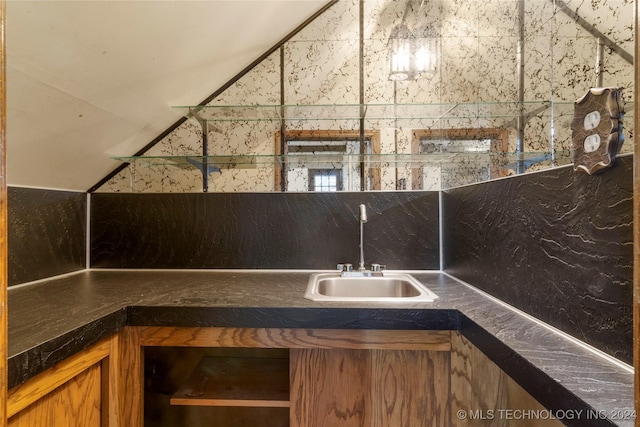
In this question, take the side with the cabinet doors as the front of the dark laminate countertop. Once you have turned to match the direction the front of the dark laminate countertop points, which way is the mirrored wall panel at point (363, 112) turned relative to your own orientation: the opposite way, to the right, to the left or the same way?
the same way

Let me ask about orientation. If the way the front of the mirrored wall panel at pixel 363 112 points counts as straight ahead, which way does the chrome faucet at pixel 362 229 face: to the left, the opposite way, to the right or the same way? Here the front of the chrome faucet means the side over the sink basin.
the same way

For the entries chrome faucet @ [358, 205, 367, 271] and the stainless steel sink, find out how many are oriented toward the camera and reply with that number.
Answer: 2

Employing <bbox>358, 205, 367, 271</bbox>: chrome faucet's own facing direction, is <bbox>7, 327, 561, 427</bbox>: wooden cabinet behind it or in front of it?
in front

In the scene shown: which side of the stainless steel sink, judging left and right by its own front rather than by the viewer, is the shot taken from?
front

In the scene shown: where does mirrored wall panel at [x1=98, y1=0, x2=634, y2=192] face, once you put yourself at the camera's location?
facing the viewer

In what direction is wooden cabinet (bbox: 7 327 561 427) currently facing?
toward the camera
